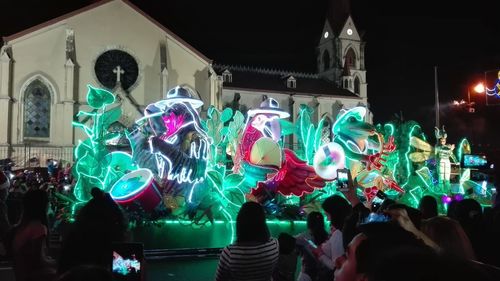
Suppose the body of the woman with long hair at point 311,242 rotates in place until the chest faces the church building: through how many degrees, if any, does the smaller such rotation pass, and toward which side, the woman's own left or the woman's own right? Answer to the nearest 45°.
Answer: approximately 45° to the woman's own left

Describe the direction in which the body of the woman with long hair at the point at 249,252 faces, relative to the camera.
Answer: away from the camera

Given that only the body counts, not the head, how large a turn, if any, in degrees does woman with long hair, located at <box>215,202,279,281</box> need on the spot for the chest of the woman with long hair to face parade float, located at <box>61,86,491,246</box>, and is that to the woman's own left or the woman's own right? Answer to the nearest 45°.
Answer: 0° — they already face it

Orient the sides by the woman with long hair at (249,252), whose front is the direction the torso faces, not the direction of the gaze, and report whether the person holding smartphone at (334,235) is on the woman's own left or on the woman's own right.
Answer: on the woman's own right

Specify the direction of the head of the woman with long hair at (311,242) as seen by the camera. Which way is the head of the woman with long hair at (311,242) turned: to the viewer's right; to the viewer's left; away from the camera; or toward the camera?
away from the camera

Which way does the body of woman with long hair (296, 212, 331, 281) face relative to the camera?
away from the camera

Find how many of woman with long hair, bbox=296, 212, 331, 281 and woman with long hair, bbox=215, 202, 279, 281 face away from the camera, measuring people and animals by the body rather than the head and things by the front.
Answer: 2

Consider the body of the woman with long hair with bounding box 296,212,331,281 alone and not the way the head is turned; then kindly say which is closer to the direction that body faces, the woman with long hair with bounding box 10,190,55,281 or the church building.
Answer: the church building

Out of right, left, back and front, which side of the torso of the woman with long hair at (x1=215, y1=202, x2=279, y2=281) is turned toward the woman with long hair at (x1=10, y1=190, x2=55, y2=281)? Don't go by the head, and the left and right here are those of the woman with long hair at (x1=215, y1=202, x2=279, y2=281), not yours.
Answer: left
